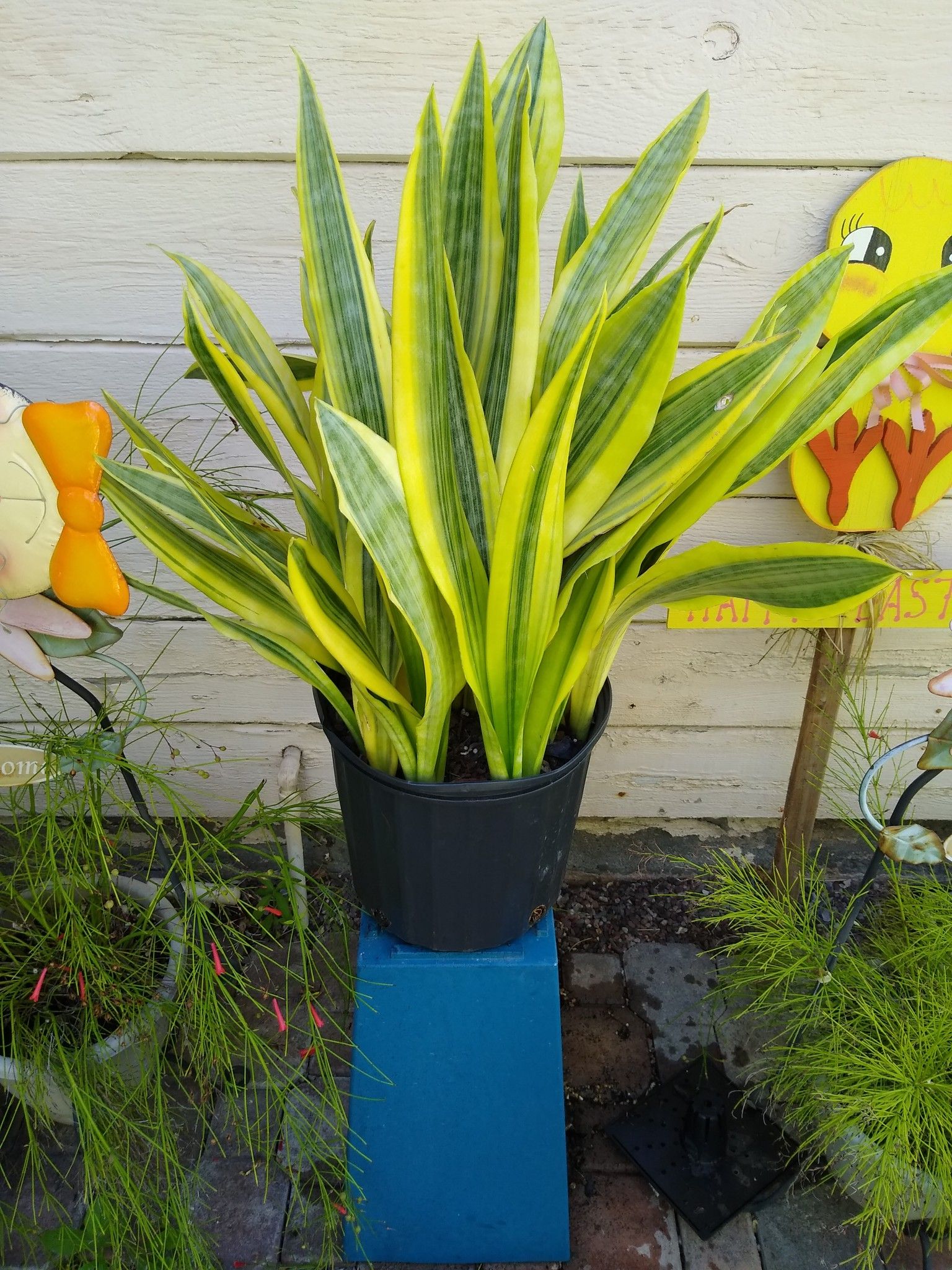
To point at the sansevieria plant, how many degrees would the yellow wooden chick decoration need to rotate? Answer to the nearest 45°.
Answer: approximately 45° to its right

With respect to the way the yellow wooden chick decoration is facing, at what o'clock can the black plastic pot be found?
The black plastic pot is roughly at 1 o'clock from the yellow wooden chick decoration.

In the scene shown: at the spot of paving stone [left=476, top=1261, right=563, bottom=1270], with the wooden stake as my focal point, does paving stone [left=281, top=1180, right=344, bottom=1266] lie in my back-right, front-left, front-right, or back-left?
back-left

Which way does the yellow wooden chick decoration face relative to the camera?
toward the camera

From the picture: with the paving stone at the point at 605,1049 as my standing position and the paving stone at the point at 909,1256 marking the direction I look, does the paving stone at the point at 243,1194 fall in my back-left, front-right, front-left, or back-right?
back-right

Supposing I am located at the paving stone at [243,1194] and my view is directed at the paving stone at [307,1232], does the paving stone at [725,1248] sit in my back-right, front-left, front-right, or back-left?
front-left
